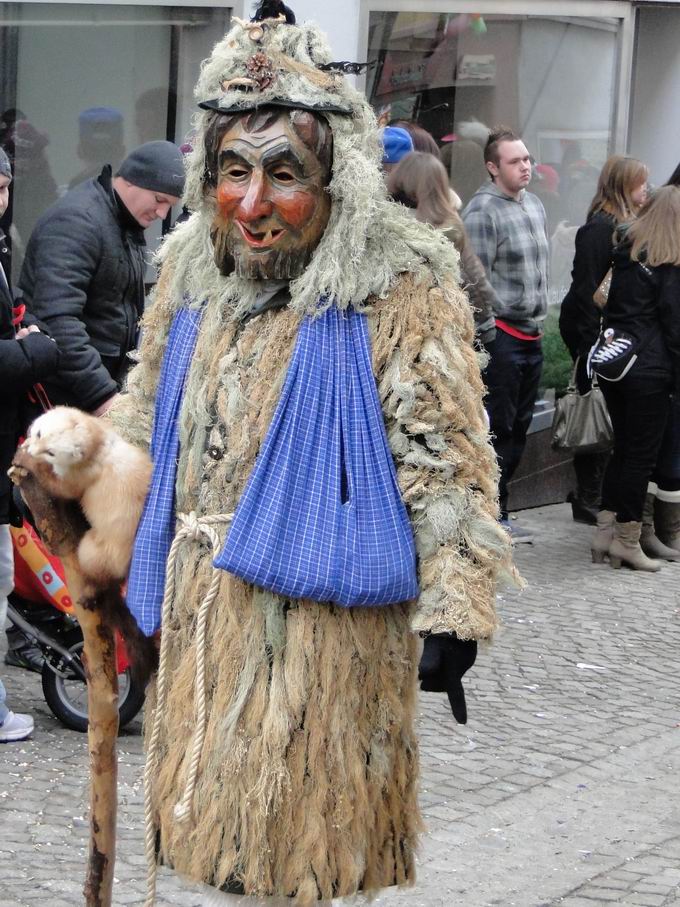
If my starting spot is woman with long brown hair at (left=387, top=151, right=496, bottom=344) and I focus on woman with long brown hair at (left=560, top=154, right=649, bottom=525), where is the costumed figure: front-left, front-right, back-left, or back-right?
back-right

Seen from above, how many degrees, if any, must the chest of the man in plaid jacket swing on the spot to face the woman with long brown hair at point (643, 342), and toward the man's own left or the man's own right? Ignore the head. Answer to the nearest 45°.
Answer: approximately 45° to the man's own left

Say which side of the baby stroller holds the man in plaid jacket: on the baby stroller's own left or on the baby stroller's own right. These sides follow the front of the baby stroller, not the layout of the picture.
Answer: on the baby stroller's own left

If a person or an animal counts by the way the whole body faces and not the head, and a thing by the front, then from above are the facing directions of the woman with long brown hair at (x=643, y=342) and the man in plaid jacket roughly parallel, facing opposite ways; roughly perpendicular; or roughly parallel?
roughly perpendicular

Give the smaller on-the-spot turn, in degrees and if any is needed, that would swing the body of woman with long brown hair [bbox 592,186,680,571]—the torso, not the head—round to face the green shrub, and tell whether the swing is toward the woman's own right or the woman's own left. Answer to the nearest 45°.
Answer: approximately 45° to the woman's own left

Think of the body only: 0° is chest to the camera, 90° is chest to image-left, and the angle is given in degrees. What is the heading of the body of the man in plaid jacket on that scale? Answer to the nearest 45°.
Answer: approximately 315°
